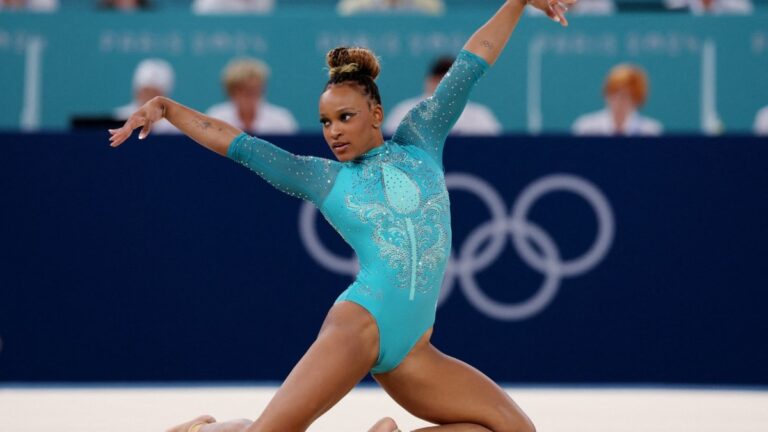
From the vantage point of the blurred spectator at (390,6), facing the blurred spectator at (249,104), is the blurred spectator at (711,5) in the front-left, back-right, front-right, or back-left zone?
back-left

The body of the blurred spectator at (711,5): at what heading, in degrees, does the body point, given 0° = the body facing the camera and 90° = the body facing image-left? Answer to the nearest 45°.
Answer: approximately 0°

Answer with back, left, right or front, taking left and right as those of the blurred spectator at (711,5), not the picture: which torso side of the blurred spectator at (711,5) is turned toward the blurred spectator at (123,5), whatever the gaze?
right

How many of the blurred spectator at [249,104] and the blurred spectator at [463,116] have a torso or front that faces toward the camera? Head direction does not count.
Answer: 2

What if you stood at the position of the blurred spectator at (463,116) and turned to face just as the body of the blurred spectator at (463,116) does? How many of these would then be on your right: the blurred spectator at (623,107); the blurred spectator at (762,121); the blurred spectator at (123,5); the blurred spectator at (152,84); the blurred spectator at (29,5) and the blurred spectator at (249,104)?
4

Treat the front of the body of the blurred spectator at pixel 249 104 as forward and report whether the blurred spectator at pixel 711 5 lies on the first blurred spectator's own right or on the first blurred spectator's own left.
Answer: on the first blurred spectator's own left
